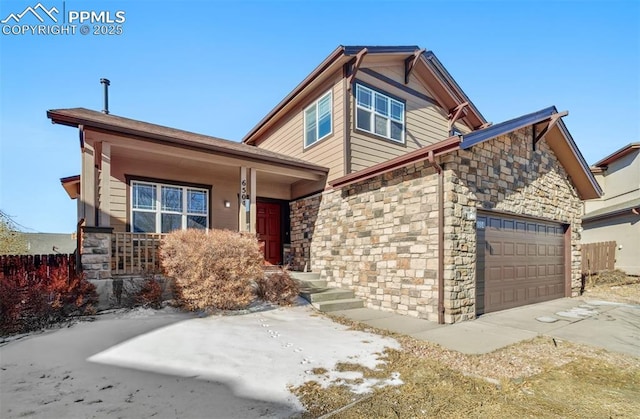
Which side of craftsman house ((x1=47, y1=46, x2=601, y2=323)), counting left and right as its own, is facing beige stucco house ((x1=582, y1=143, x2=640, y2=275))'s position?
left

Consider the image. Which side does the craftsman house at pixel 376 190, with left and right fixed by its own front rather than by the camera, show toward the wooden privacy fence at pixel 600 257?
left

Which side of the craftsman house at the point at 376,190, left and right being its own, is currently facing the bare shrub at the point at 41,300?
right

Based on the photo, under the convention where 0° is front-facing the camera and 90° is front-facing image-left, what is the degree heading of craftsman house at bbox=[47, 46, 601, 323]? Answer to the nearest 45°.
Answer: approximately 315°
